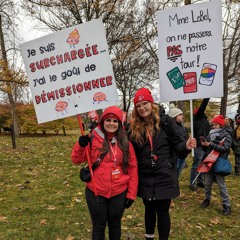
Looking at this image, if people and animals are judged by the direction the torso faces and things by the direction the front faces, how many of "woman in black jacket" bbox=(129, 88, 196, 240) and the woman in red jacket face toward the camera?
2

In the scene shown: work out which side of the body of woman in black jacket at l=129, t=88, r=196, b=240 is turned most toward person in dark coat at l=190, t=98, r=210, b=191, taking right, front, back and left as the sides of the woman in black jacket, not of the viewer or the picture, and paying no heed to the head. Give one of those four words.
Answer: back

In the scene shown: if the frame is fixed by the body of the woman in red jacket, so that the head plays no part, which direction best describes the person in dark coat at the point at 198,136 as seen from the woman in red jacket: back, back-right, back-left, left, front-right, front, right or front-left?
back-left

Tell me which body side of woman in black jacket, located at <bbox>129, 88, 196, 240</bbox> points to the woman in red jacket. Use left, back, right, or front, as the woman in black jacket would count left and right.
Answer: right

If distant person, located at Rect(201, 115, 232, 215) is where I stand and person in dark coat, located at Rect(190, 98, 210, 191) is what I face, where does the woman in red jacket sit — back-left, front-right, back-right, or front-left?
back-left

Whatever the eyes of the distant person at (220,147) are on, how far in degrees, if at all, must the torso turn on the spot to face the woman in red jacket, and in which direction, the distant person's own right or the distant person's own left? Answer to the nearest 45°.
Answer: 0° — they already face them

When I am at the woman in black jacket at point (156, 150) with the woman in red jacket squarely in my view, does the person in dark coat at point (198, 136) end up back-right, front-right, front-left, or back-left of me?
back-right

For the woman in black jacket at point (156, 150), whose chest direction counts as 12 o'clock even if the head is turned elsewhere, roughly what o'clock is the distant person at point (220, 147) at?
The distant person is roughly at 7 o'clock from the woman in black jacket.

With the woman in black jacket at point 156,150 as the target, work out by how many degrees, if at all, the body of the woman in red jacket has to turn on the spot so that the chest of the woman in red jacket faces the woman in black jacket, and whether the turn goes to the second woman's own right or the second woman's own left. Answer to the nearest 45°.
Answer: approximately 90° to the second woman's own left

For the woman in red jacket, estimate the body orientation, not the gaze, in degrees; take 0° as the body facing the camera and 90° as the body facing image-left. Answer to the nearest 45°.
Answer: approximately 0°

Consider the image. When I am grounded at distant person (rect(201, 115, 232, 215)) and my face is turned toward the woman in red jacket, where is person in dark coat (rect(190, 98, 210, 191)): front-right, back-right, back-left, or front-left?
back-right
